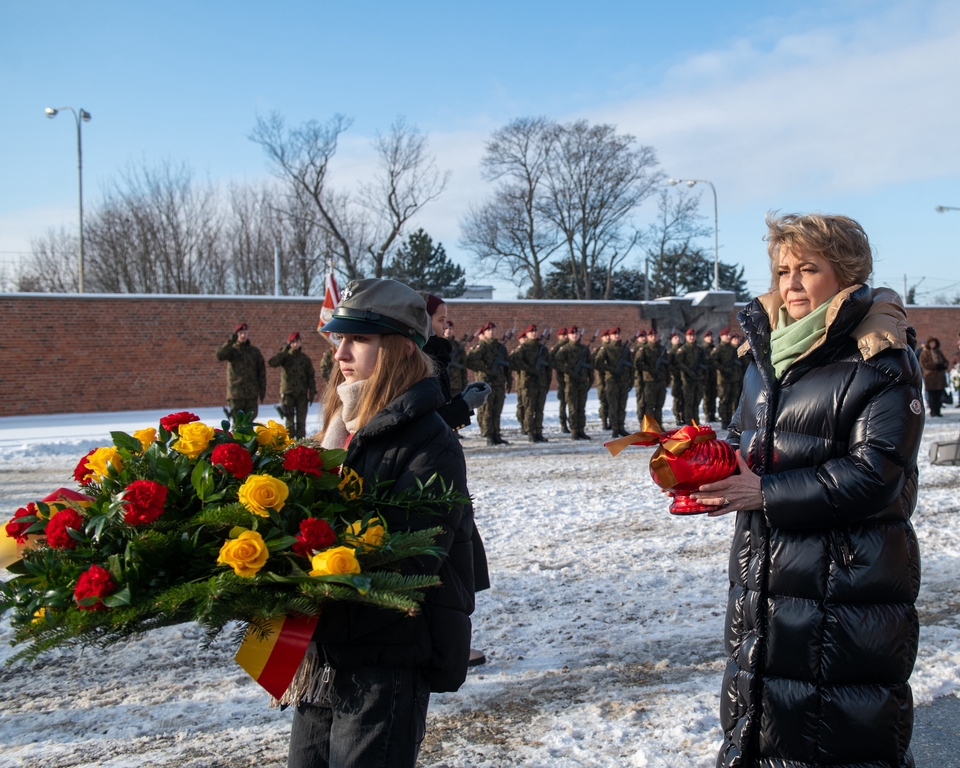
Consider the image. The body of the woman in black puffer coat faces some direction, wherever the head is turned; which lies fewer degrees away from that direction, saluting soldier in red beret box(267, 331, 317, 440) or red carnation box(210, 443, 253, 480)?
the red carnation

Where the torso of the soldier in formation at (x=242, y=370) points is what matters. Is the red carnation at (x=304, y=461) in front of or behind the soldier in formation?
in front

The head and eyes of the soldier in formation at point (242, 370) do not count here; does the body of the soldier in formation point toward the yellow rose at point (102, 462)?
yes

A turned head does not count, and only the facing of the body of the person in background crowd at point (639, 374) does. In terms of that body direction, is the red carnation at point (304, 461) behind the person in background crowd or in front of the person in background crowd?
in front

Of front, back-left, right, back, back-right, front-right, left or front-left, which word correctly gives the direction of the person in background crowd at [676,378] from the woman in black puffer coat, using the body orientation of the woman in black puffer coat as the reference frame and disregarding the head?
back-right

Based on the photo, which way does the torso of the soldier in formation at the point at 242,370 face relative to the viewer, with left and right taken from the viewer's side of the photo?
facing the viewer

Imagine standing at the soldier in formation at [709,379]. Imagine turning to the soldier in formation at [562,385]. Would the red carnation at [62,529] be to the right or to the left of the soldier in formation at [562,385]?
left

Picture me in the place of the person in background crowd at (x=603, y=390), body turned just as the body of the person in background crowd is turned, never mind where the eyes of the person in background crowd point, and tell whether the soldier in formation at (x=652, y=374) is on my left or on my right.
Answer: on my left

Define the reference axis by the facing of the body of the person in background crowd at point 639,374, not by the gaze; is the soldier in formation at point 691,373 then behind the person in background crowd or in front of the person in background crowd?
behind

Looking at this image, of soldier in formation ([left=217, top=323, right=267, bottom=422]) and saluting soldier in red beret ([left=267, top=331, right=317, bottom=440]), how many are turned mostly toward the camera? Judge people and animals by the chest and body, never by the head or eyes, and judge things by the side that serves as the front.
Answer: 2

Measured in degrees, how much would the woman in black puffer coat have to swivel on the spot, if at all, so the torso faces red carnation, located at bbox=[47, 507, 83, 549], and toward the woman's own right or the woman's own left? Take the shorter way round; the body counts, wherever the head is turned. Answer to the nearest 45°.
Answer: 0° — they already face it

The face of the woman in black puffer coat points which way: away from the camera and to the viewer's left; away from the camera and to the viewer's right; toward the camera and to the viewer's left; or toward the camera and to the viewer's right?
toward the camera and to the viewer's left

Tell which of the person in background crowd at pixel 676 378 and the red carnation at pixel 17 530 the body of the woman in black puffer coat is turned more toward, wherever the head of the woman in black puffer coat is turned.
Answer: the red carnation

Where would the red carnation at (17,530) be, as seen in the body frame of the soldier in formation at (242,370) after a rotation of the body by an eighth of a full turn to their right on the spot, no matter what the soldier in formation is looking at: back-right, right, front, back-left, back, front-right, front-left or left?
front-left
